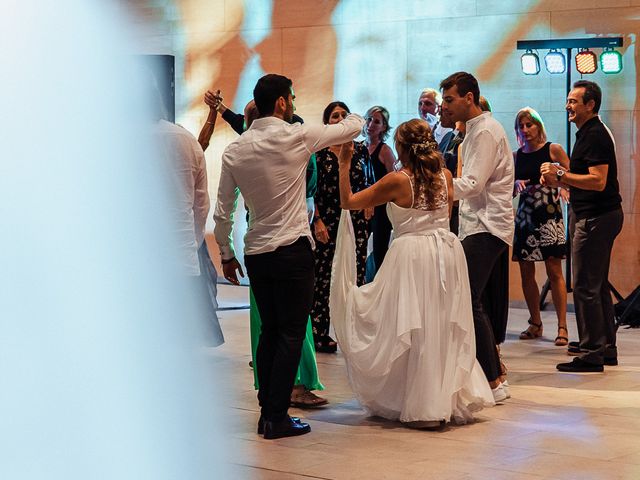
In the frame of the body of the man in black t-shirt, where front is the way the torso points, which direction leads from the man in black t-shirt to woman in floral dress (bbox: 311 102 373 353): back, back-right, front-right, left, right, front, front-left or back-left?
front

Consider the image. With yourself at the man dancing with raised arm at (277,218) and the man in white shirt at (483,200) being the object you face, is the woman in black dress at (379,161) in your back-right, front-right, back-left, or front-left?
front-left

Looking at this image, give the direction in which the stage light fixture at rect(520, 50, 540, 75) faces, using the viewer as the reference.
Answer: facing the viewer and to the left of the viewer

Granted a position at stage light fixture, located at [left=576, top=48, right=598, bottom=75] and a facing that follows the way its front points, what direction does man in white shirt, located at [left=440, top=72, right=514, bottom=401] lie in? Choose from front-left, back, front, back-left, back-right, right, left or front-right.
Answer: front

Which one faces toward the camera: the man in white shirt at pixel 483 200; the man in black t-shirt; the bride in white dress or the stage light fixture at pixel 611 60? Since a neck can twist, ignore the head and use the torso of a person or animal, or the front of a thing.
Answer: the stage light fixture

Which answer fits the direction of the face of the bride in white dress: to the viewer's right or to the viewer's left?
to the viewer's left

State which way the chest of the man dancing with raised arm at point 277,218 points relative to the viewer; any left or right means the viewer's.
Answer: facing away from the viewer and to the right of the viewer

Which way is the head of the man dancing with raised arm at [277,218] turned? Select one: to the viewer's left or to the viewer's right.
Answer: to the viewer's right

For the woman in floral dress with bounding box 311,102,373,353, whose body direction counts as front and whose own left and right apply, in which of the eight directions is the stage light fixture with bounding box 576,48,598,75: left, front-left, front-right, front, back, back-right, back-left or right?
back-left

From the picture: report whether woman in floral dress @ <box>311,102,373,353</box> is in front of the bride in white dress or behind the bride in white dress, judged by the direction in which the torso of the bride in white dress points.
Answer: in front

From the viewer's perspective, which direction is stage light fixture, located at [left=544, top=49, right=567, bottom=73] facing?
toward the camera

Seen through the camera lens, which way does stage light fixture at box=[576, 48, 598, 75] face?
facing the viewer

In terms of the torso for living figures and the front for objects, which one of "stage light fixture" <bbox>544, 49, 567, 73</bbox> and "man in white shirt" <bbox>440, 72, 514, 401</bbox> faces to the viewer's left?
the man in white shirt

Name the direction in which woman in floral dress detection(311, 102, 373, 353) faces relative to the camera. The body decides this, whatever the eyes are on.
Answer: toward the camera
